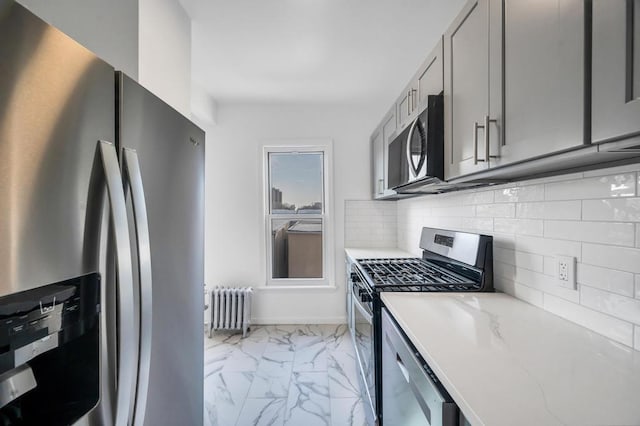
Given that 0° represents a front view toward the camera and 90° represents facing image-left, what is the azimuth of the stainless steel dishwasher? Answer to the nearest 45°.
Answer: approximately 90°

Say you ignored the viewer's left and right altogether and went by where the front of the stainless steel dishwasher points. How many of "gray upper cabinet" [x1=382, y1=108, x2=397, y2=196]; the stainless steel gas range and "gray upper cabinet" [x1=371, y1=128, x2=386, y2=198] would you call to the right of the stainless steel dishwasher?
3

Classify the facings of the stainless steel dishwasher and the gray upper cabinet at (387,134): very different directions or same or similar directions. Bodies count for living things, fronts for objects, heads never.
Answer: same or similar directions

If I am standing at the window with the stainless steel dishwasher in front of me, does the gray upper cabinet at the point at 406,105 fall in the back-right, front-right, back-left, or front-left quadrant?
front-left

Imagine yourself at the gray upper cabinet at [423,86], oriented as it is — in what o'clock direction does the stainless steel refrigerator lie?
The stainless steel refrigerator is roughly at 10 o'clock from the gray upper cabinet.

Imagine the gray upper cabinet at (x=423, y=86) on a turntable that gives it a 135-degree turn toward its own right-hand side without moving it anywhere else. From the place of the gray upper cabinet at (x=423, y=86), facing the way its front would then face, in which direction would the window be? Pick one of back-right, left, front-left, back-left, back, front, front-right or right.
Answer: left

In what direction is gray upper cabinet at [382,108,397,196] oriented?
to the viewer's left

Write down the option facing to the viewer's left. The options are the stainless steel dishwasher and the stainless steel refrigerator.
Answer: the stainless steel dishwasher

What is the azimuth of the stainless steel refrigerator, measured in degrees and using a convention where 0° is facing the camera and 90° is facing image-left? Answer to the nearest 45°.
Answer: approximately 315°

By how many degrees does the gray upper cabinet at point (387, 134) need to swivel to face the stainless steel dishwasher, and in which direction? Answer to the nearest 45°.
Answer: approximately 90° to its left

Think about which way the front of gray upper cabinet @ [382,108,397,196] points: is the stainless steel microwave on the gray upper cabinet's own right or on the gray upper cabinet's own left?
on the gray upper cabinet's own left

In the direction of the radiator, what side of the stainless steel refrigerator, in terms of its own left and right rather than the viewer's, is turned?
left

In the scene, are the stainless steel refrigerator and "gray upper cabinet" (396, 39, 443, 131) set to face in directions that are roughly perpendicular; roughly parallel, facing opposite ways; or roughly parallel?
roughly parallel, facing opposite ways

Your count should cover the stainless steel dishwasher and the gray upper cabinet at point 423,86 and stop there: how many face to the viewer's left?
2

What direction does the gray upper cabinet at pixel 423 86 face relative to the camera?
to the viewer's left
